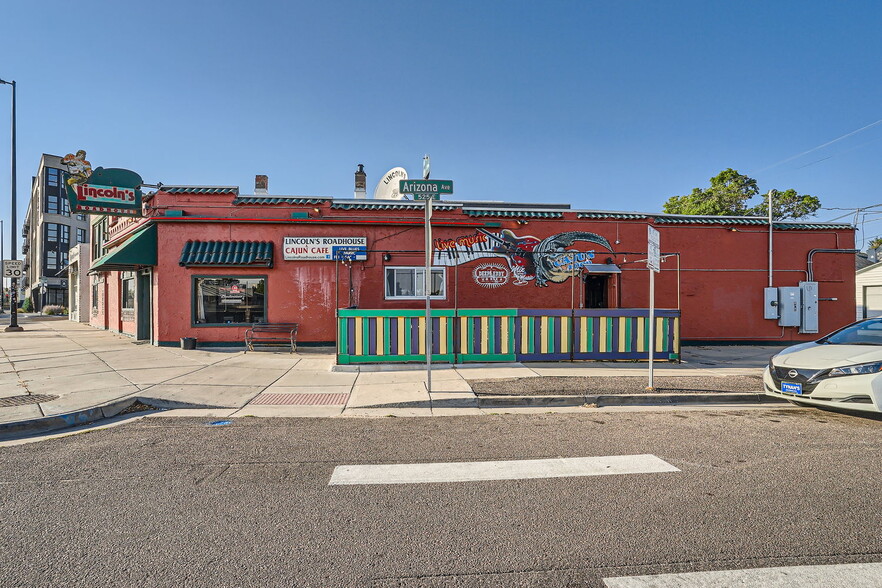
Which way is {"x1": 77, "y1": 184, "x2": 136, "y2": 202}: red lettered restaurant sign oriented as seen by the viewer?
toward the camera

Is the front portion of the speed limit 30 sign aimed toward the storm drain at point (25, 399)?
yes

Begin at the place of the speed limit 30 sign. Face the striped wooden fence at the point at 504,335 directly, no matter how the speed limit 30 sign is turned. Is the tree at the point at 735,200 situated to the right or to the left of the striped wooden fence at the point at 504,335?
left

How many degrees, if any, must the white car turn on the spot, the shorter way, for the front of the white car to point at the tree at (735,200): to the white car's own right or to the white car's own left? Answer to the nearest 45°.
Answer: approximately 135° to the white car's own right

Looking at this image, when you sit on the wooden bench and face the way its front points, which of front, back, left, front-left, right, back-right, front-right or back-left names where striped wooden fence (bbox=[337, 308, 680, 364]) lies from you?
front-left

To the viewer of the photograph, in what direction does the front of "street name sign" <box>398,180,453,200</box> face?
facing the viewer

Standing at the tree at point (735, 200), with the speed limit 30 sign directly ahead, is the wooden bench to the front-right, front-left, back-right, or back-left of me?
front-left

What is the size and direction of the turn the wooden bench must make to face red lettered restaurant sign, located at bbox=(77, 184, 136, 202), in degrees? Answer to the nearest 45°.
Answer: approximately 90° to its right

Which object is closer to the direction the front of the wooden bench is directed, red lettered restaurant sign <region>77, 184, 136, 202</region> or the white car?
the white car

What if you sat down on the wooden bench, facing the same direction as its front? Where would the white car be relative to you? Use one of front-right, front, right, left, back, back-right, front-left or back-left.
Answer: front-left

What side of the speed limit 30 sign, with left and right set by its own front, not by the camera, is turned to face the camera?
front

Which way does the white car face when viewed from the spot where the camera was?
facing the viewer and to the left of the viewer

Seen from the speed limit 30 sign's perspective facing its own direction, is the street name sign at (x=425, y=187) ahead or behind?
ahead
